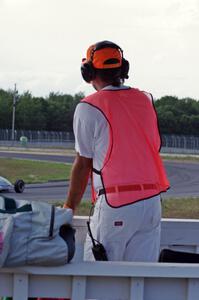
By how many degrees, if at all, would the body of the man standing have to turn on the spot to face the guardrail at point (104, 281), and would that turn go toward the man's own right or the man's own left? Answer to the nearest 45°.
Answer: approximately 135° to the man's own left

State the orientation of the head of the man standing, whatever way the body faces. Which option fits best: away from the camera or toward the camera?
away from the camera

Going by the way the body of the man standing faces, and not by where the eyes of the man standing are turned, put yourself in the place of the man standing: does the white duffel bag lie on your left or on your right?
on your left

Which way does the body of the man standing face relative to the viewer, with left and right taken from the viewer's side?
facing away from the viewer and to the left of the viewer
